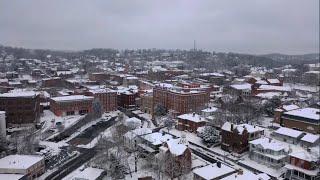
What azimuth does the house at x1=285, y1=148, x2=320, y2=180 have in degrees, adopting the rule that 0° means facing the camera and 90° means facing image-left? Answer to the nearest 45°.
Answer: approximately 45°

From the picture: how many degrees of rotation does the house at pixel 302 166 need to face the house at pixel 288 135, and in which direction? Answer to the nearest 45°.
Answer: approximately 135° to its right

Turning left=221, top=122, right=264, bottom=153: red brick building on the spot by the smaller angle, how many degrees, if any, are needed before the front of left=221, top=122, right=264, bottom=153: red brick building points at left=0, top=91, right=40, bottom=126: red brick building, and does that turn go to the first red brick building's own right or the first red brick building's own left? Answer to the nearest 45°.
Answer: approximately 45° to the first red brick building's own right

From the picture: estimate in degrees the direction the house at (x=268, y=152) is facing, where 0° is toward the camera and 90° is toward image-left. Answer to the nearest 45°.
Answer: approximately 45°

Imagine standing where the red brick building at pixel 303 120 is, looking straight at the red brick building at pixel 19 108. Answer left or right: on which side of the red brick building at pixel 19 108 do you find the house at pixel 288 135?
left
